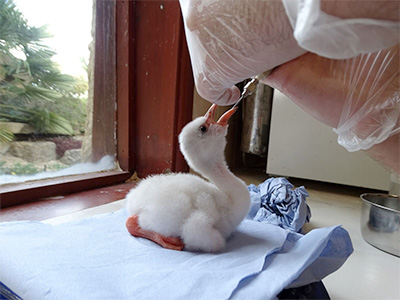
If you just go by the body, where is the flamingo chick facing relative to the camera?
to the viewer's right

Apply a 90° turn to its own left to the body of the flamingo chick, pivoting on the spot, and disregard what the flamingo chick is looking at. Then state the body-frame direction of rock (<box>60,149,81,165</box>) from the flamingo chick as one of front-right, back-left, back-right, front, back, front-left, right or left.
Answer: front-left
